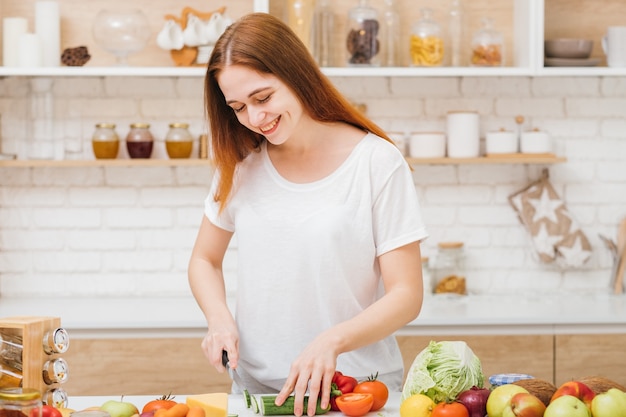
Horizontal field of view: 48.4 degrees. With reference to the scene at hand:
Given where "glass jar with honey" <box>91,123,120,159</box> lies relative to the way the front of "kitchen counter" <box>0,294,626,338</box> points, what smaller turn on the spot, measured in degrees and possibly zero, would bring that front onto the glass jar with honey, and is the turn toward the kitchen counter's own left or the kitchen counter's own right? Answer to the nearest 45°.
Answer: approximately 90° to the kitchen counter's own right

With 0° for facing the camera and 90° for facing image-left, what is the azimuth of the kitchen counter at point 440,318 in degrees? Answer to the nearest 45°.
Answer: approximately 0°

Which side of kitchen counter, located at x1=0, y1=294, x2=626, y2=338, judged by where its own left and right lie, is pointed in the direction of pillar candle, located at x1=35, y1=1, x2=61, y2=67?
right

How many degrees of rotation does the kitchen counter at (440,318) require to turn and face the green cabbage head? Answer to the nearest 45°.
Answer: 0° — it already faces it

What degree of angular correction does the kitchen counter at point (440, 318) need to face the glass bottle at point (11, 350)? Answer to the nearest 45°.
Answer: approximately 45° to its right

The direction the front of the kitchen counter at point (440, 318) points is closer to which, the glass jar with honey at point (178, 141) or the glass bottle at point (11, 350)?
the glass bottle
